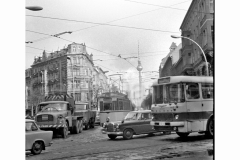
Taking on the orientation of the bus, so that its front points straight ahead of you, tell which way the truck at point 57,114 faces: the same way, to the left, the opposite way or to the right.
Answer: the same way

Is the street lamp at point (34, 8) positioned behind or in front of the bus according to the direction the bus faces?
in front

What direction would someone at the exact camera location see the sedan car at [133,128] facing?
facing the viewer and to the left of the viewer
